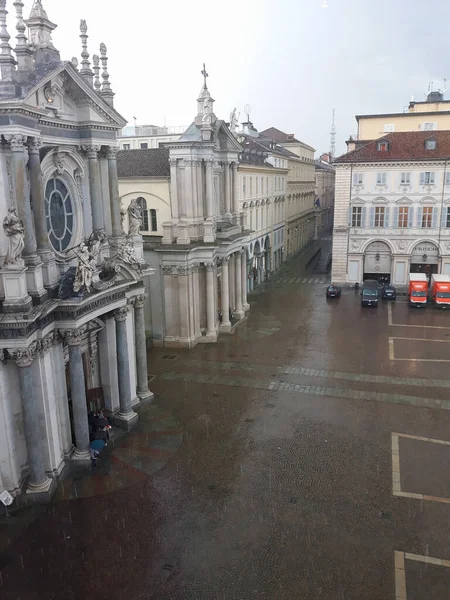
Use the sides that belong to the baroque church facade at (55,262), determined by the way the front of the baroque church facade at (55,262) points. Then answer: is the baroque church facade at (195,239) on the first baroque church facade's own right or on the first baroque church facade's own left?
on the first baroque church facade's own left

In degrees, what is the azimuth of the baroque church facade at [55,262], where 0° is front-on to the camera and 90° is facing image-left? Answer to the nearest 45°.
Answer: approximately 315°
